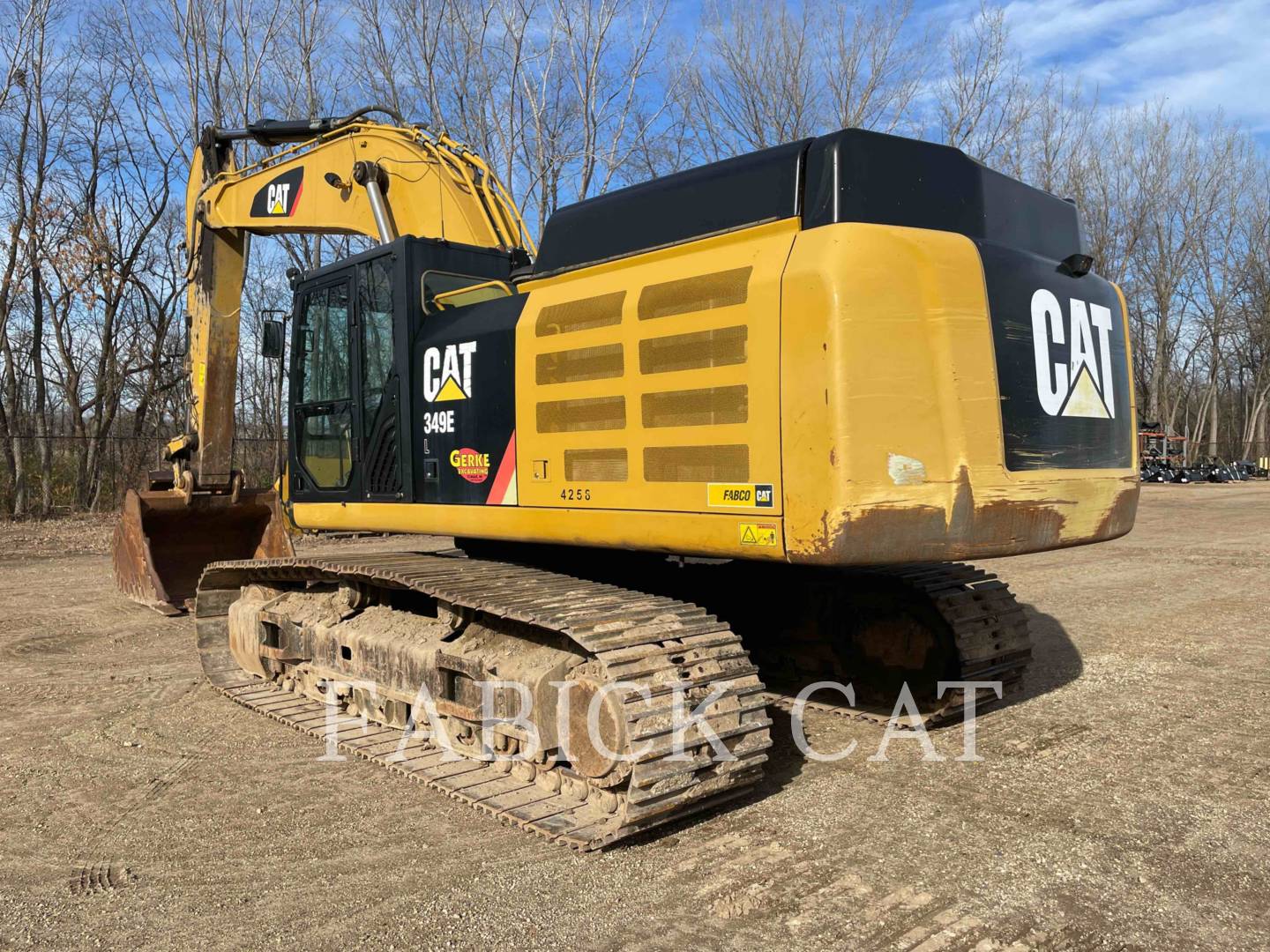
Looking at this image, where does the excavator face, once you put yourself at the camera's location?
facing away from the viewer and to the left of the viewer
